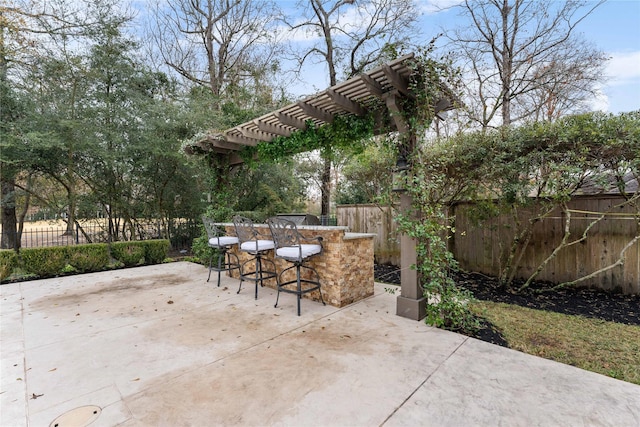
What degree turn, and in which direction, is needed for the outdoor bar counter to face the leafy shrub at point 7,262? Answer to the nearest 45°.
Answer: approximately 45° to its right

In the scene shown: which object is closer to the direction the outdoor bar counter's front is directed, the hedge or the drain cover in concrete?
the drain cover in concrete

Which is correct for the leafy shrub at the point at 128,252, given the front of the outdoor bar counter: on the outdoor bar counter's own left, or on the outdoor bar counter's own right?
on the outdoor bar counter's own right

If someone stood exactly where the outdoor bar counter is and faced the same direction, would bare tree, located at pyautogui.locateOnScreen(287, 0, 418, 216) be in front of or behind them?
behind

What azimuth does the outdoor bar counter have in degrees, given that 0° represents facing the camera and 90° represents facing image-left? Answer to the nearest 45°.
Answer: approximately 45°

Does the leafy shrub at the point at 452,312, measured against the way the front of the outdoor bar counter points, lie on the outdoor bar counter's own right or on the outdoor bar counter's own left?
on the outdoor bar counter's own left

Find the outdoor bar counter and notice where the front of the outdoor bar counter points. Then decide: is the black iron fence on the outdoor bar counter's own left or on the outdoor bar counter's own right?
on the outdoor bar counter's own right

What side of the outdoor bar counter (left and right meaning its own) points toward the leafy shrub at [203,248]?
right

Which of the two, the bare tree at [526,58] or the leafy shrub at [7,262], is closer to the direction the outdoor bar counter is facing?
the leafy shrub

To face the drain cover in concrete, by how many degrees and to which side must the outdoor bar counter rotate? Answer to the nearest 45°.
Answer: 0° — it already faces it

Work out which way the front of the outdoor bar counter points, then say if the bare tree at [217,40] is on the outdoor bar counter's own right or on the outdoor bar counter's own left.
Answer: on the outdoor bar counter's own right
